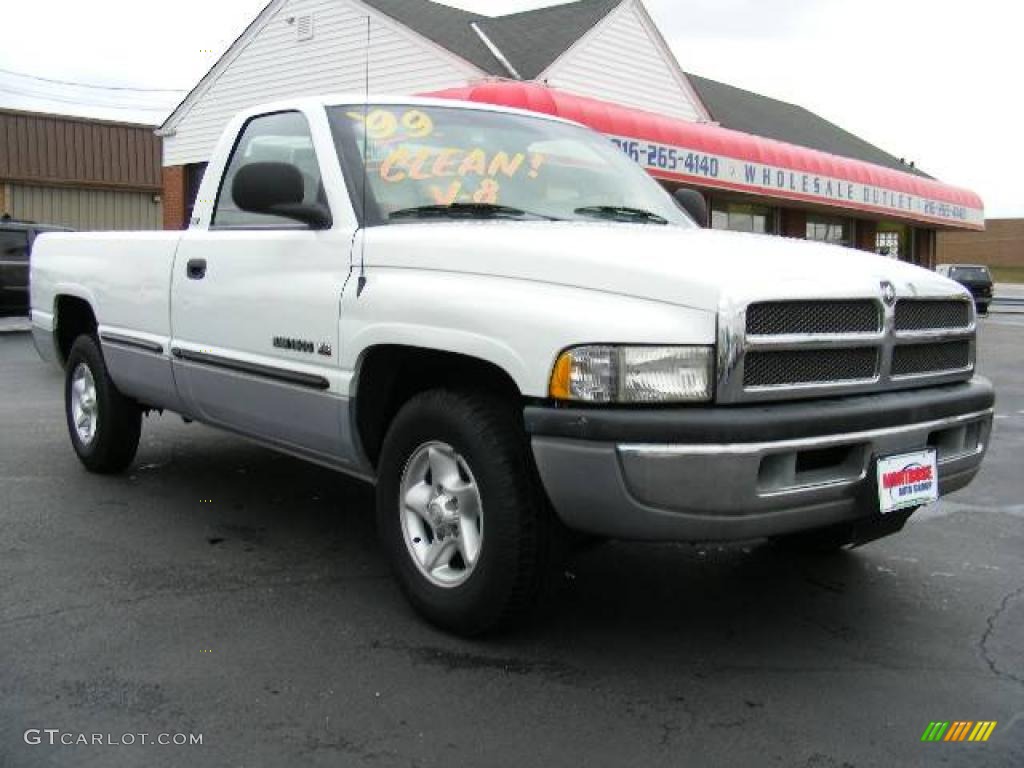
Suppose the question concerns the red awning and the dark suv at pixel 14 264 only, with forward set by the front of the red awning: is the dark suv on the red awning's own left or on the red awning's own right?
on the red awning's own right

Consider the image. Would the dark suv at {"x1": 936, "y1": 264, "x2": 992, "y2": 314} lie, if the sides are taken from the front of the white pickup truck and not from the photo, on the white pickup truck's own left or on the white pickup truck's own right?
on the white pickup truck's own left

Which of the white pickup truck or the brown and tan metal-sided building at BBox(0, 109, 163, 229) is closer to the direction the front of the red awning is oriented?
the white pickup truck

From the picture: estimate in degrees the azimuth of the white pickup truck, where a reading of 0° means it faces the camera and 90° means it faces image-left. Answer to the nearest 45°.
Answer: approximately 315°

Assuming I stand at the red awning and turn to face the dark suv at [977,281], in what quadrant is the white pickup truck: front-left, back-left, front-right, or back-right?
back-right

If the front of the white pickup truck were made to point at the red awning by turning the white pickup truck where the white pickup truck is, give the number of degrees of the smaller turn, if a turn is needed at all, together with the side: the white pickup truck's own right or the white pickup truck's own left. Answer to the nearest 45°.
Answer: approximately 135° to the white pickup truck's own left

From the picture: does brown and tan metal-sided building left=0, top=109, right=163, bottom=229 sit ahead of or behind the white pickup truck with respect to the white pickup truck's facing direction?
behind

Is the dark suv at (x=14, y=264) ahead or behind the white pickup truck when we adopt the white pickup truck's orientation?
behind
